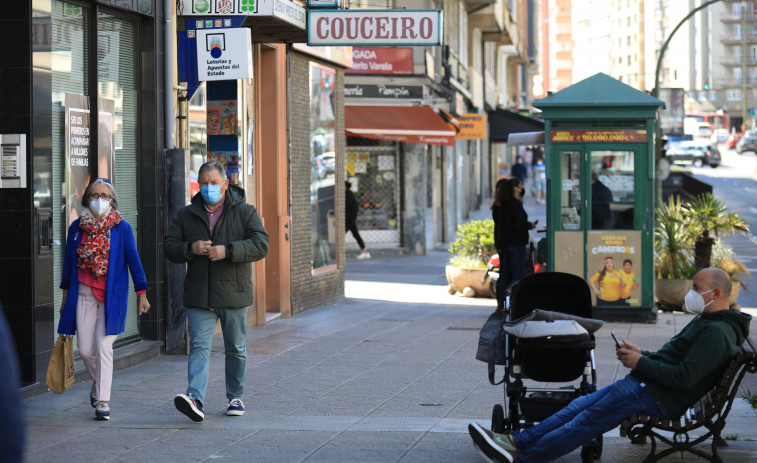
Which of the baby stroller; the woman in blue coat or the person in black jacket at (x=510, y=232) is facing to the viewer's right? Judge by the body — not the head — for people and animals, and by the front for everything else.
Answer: the person in black jacket

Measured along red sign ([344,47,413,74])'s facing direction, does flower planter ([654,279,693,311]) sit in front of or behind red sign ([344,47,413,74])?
in front

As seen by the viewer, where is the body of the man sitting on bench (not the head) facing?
to the viewer's left

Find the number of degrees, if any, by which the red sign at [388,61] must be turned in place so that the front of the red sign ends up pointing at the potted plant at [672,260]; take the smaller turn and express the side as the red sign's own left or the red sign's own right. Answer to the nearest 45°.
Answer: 0° — it already faces it
